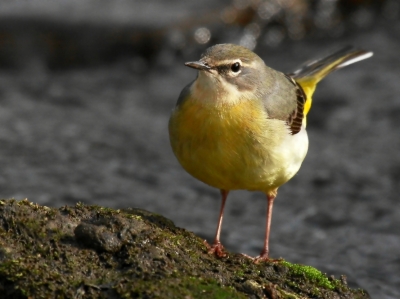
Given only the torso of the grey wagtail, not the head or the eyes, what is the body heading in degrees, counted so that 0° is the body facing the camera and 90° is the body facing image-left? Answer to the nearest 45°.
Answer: approximately 45°
